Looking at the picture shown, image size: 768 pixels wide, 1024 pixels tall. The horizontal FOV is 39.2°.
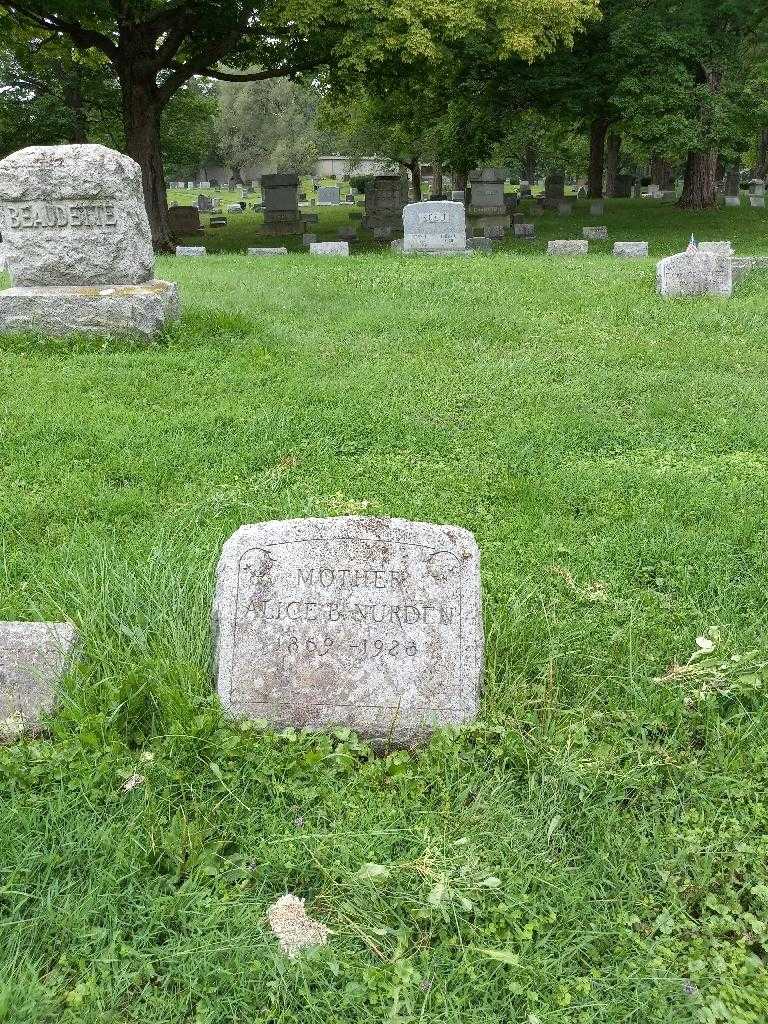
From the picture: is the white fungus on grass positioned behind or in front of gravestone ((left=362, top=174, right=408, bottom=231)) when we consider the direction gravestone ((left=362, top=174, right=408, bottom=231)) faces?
in front

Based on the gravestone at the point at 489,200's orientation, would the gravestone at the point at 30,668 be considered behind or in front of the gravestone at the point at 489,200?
in front

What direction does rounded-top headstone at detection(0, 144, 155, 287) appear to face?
toward the camera

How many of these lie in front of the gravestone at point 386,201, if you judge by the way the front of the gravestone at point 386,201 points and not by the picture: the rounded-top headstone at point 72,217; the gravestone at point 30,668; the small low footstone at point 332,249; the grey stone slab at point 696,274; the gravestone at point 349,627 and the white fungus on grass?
6

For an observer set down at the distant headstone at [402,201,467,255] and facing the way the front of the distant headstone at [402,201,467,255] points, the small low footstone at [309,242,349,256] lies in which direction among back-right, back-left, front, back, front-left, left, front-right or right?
right

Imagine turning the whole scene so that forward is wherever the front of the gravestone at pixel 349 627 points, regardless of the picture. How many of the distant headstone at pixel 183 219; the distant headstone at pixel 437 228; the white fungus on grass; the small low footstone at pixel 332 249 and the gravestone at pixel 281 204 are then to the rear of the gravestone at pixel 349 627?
4

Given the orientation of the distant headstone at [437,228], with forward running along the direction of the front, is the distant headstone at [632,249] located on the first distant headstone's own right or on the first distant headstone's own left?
on the first distant headstone's own left

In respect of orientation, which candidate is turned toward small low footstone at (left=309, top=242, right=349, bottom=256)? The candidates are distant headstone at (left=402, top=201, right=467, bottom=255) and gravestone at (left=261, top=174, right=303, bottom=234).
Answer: the gravestone

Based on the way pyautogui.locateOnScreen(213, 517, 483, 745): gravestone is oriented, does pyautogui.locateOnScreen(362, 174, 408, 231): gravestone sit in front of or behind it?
behind

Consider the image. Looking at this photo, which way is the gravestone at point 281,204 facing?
toward the camera

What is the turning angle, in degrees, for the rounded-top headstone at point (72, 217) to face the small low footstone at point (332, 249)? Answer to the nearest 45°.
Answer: approximately 135° to its left

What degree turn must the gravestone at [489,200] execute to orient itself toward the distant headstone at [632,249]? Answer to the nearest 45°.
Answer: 0° — it already faces it

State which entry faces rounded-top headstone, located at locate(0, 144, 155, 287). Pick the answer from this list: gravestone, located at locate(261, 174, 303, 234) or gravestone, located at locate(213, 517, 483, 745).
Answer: gravestone, located at locate(261, 174, 303, 234)

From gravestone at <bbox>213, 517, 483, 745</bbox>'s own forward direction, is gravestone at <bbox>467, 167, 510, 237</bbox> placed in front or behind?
behind

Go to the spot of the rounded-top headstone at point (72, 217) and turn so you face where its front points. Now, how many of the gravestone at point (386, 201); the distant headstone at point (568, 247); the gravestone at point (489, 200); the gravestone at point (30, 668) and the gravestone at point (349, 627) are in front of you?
2
